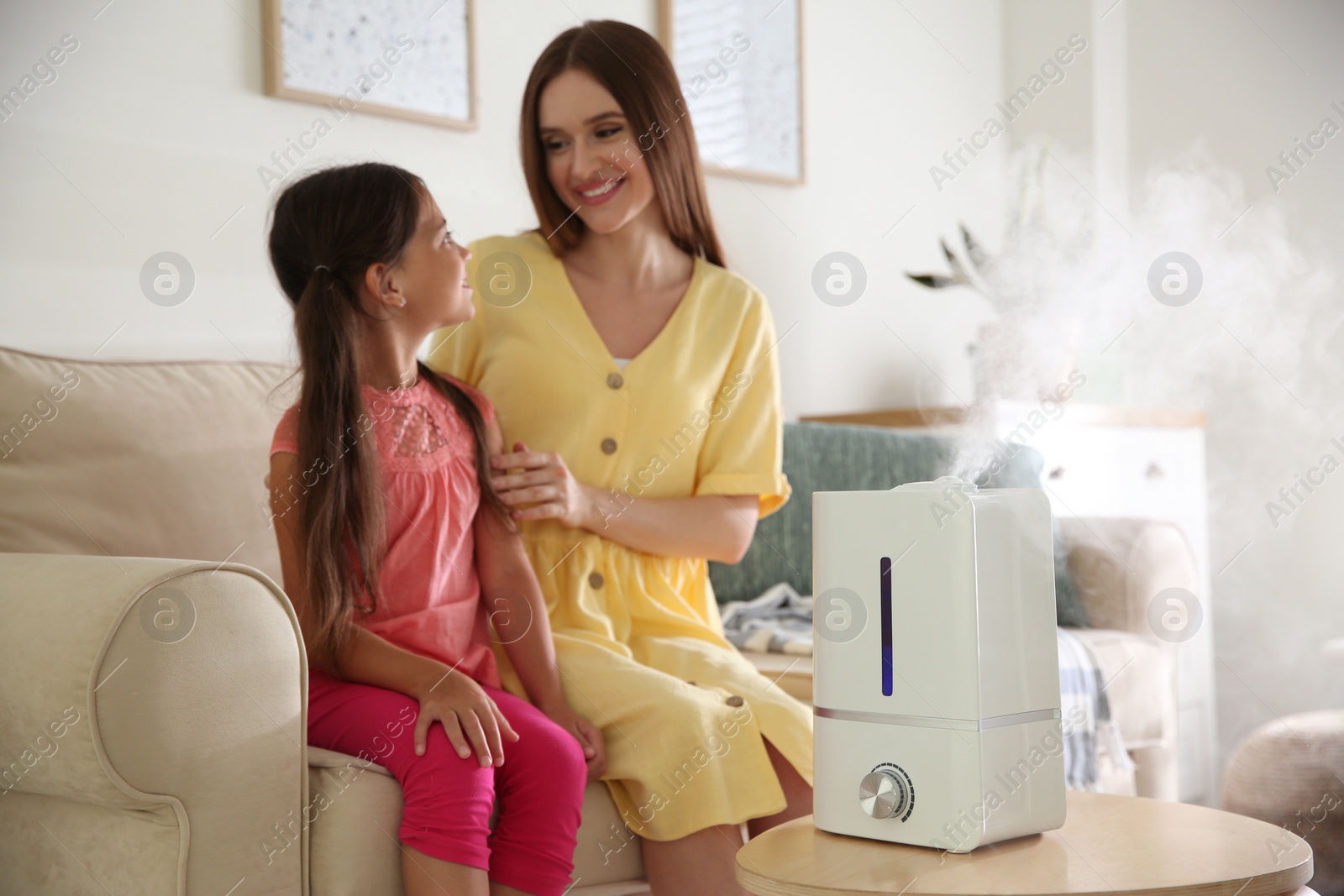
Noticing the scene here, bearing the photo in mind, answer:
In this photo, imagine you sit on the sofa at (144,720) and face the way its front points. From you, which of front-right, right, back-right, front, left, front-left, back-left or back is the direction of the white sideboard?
left

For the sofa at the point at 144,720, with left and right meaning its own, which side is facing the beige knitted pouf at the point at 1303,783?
left

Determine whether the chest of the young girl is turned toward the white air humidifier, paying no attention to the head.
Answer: yes

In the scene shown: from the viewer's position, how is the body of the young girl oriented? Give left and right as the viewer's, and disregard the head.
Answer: facing the viewer and to the right of the viewer

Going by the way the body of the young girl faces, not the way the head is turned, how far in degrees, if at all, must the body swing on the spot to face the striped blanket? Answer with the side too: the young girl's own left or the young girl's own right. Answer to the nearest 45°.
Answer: approximately 90° to the young girl's own left

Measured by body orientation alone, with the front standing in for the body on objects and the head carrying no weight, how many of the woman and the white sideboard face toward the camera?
2

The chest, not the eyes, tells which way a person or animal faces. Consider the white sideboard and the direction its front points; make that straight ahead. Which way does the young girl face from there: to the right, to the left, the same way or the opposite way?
to the left

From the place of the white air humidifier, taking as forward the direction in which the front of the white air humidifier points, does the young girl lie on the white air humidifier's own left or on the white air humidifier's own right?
on the white air humidifier's own right

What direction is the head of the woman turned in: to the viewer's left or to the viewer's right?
to the viewer's left

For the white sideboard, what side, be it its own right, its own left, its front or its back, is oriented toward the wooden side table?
front

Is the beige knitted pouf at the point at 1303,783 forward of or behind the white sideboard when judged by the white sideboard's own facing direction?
forward

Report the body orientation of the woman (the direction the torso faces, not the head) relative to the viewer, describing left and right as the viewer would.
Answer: facing the viewer

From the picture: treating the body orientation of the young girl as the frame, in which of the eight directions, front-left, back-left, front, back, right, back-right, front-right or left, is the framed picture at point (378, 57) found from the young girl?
back-left

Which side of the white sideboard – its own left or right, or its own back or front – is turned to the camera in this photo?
front

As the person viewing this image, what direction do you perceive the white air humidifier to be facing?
facing the viewer and to the left of the viewer
